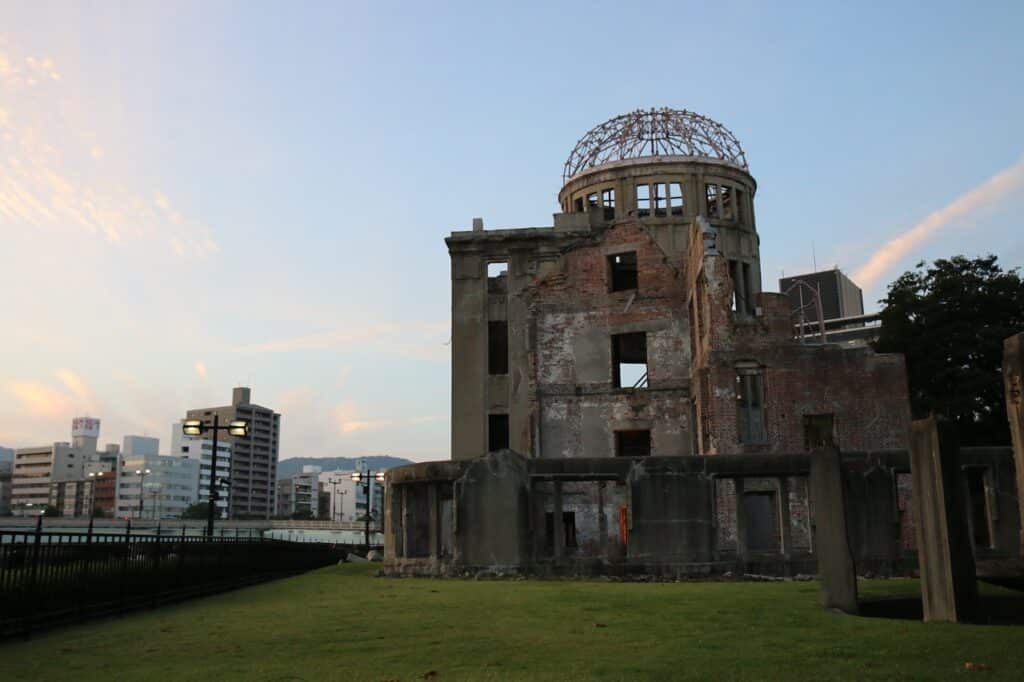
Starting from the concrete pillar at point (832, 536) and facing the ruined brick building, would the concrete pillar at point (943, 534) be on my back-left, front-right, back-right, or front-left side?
back-right

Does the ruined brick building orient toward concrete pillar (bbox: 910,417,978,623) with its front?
no

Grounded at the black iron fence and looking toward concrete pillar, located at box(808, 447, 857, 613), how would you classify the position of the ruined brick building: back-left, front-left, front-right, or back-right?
front-left

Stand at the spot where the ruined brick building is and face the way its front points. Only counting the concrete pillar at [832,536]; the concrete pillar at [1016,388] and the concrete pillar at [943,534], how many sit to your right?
0

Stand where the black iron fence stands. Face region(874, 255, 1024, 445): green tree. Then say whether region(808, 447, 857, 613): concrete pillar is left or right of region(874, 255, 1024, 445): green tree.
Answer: right

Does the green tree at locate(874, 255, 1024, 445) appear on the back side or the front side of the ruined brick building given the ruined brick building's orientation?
on the back side
